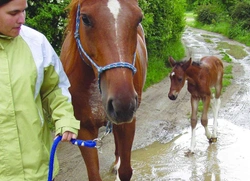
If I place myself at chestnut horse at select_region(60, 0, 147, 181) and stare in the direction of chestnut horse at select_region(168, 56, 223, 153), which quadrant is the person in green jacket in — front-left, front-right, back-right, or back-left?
back-left

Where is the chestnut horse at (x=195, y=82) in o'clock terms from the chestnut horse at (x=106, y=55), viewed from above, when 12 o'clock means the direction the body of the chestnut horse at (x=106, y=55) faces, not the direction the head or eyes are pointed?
the chestnut horse at (x=195, y=82) is roughly at 7 o'clock from the chestnut horse at (x=106, y=55).

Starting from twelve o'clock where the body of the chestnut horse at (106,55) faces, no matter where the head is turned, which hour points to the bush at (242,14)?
The bush is roughly at 7 o'clock from the chestnut horse.

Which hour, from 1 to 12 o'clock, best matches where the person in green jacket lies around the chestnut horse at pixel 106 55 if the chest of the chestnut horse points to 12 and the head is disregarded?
The person in green jacket is roughly at 2 o'clock from the chestnut horse.

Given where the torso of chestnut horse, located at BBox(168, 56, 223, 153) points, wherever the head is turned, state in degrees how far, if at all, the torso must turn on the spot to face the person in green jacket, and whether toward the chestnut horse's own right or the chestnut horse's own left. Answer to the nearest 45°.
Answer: approximately 45° to the chestnut horse's own left

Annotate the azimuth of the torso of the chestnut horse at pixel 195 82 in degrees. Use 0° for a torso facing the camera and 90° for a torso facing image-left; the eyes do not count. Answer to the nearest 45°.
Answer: approximately 45°

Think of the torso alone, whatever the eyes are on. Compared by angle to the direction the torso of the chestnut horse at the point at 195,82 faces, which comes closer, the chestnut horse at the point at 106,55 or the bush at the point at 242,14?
the chestnut horse

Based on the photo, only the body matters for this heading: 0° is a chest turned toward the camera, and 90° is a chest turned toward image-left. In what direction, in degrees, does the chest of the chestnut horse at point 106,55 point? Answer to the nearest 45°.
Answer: approximately 0°

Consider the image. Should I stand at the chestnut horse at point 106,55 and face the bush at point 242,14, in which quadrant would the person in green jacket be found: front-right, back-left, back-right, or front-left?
back-left

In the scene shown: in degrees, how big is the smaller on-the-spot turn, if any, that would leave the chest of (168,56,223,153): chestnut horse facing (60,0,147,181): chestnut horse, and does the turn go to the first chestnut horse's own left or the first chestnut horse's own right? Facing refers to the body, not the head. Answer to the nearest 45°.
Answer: approximately 45° to the first chestnut horse's own left

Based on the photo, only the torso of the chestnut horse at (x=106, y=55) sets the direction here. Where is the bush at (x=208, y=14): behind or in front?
behind
